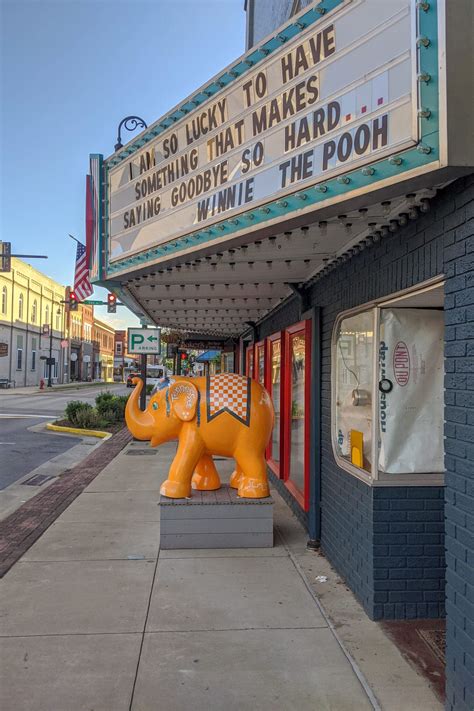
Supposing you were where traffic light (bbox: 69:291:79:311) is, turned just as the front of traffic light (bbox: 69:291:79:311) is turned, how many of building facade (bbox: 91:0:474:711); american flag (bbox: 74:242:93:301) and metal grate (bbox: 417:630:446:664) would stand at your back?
0

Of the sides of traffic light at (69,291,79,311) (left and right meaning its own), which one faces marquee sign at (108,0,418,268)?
front

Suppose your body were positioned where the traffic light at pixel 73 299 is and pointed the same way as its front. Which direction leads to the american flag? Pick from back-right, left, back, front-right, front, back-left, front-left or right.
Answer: front

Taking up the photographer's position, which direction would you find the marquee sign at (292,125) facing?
facing the viewer and to the left of the viewer

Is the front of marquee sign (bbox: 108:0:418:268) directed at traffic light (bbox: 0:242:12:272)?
no

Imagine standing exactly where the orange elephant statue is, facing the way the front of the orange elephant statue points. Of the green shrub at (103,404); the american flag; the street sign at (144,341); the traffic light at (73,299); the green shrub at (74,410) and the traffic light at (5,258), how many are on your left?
0

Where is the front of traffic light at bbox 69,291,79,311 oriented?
toward the camera

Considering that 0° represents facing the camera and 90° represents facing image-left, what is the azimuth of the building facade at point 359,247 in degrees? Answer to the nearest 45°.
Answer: approximately 45°

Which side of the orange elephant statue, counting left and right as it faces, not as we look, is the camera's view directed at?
left

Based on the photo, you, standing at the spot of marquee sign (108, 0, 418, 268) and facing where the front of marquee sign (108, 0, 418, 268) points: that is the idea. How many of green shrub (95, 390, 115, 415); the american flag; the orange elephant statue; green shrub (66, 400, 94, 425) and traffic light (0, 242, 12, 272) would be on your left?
0

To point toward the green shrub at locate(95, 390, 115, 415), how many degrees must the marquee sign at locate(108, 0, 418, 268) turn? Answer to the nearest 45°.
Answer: approximately 135° to its right

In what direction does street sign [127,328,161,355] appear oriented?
toward the camera

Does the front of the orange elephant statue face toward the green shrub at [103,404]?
no

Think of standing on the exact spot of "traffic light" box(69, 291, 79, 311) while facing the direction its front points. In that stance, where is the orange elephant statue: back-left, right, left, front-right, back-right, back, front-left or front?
front
